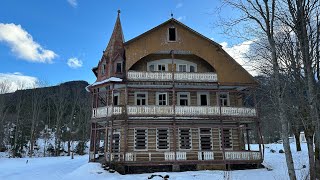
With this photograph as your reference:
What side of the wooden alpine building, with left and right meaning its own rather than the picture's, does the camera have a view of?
front
